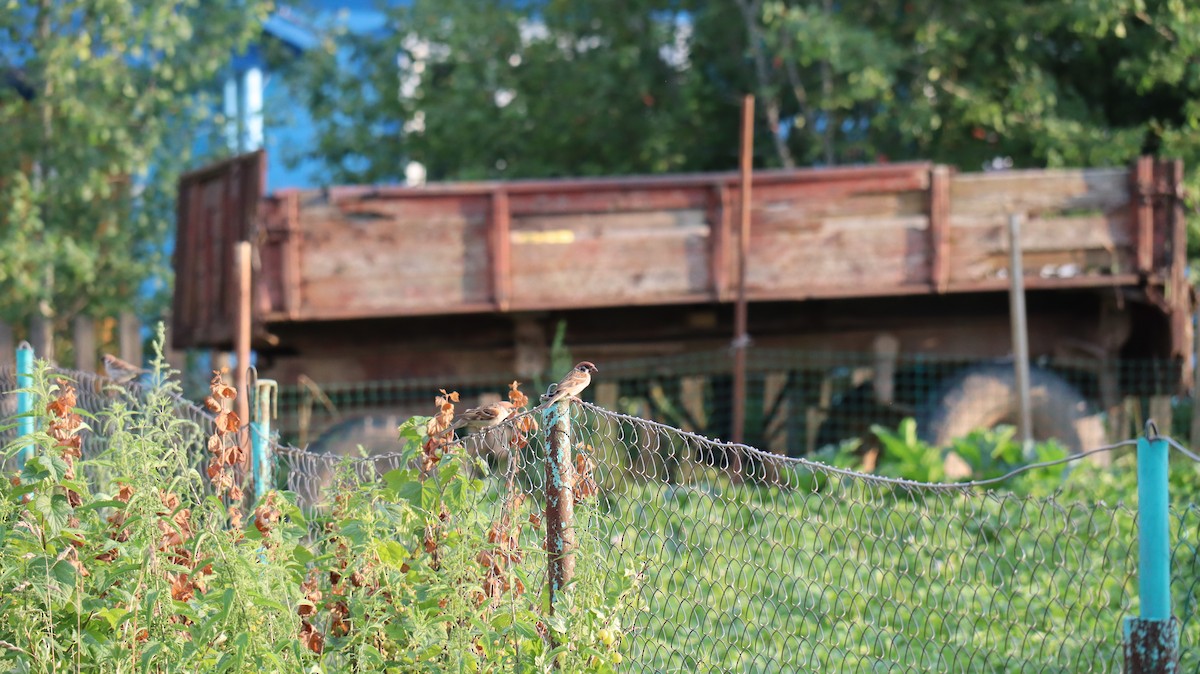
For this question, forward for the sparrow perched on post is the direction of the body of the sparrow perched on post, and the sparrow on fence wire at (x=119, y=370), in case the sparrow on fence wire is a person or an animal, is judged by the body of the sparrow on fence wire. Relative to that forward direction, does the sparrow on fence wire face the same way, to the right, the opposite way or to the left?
the opposite way

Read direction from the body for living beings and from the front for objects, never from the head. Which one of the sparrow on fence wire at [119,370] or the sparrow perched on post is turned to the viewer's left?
the sparrow on fence wire

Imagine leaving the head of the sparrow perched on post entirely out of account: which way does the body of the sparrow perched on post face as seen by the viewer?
to the viewer's right

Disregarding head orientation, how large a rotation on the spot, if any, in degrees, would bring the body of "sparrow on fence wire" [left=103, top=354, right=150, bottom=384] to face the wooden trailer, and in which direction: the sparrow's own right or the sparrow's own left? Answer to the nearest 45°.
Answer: approximately 135° to the sparrow's own right

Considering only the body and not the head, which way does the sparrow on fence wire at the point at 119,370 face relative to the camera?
to the viewer's left

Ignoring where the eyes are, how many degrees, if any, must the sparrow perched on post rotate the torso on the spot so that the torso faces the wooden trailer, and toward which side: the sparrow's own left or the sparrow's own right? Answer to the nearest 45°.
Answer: approximately 90° to the sparrow's own left

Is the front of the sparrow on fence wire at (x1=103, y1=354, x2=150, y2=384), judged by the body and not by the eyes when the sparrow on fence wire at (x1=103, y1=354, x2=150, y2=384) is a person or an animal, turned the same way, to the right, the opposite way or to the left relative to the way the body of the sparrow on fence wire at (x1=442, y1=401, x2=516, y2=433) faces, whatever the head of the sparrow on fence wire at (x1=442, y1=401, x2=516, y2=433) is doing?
the opposite way

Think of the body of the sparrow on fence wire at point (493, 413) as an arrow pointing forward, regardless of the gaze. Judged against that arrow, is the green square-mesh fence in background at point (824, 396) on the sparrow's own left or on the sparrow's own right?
on the sparrow's own left

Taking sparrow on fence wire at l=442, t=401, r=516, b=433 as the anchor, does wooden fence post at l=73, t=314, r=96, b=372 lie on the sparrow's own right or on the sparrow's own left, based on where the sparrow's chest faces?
on the sparrow's own left
